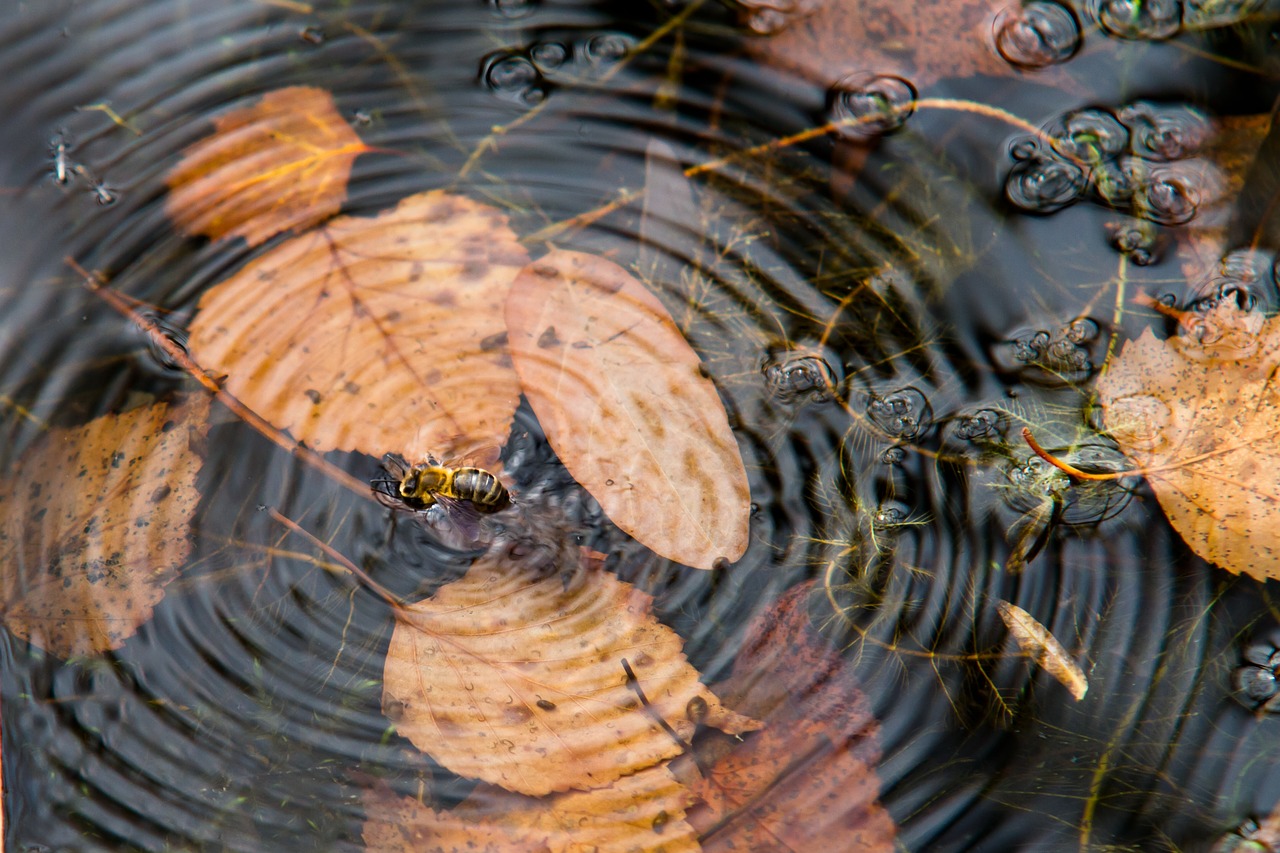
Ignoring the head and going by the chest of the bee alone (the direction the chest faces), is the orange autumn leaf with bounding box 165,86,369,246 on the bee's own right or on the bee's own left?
on the bee's own right

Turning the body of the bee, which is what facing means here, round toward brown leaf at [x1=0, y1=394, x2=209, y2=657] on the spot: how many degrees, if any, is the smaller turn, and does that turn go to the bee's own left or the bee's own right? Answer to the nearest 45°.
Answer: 0° — it already faces it

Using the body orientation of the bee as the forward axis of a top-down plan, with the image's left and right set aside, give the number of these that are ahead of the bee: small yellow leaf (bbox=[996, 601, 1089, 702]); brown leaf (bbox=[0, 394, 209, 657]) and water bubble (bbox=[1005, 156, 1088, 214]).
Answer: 1

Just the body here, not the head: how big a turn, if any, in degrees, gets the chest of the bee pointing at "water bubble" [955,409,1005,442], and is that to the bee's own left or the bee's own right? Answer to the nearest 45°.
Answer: approximately 180°

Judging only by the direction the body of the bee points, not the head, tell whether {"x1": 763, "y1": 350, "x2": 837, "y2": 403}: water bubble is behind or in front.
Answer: behind

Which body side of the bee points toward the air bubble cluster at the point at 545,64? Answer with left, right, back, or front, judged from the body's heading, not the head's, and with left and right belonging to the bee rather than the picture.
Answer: right

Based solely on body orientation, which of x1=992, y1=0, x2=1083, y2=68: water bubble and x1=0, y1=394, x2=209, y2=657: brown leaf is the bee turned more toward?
the brown leaf

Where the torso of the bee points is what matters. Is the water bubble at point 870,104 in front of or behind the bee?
behind

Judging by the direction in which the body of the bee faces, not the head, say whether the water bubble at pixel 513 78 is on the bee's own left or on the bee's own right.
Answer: on the bee's own right

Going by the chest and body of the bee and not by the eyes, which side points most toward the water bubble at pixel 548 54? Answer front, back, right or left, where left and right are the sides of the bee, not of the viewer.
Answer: right

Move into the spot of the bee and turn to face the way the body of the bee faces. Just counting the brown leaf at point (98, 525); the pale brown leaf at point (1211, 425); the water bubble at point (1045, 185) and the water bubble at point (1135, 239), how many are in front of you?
1

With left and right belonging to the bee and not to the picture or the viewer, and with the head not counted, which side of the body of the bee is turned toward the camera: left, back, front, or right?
left
